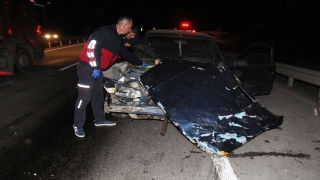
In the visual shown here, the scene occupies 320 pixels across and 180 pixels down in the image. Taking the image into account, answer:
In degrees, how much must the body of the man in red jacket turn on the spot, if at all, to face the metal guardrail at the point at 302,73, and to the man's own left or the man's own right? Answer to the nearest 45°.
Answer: approximately 45° to the man's own left

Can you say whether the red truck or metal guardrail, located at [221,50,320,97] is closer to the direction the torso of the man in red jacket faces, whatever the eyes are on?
the metal guardrail

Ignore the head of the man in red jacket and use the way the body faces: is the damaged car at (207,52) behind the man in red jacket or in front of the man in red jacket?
in front

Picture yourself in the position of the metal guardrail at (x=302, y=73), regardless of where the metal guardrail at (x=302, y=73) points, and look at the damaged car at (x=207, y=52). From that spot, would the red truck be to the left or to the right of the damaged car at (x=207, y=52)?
right

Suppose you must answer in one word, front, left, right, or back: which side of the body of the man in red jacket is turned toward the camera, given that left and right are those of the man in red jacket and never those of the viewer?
right

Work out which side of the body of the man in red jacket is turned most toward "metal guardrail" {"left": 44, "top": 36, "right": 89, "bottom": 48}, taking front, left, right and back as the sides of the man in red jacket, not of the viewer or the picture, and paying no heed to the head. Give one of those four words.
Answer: left

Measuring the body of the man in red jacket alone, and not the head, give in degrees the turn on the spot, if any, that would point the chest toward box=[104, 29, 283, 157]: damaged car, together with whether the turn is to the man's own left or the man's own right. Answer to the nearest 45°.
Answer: approximately 45° to the man's own right

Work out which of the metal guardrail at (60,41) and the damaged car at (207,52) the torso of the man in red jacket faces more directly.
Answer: the damaged car
